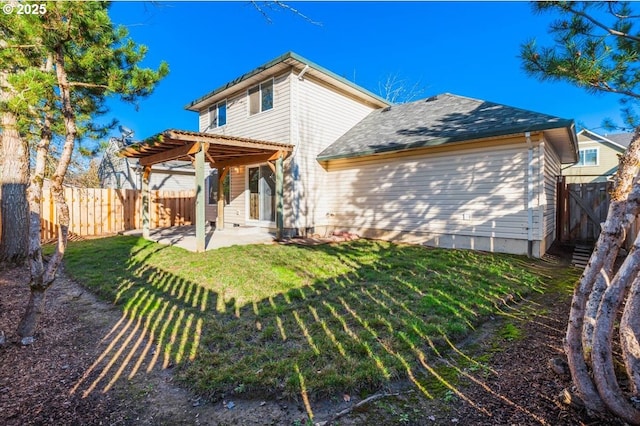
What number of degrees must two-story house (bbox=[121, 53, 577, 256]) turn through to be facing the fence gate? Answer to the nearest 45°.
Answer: approximately 45° to its right

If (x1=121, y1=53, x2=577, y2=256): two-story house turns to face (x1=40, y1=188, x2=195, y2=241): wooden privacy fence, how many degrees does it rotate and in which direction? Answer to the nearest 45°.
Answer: approximately 135° to its left

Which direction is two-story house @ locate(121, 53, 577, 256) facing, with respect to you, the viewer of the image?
facing away from the viewer and to the right of the viewer

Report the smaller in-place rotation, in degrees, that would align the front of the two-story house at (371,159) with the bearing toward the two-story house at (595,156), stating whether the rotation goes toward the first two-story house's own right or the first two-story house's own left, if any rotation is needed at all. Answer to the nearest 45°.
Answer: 0° — it already faces it

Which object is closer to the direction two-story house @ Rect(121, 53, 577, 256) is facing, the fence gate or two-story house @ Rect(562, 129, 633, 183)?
the two-story house

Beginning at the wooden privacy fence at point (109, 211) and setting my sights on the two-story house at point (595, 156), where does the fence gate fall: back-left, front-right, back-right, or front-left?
front-right

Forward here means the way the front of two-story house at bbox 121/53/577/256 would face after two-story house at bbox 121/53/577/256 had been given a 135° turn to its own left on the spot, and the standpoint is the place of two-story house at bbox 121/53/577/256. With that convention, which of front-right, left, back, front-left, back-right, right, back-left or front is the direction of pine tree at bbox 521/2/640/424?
left

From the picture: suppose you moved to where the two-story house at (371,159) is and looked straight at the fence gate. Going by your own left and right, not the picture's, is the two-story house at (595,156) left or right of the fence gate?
left
